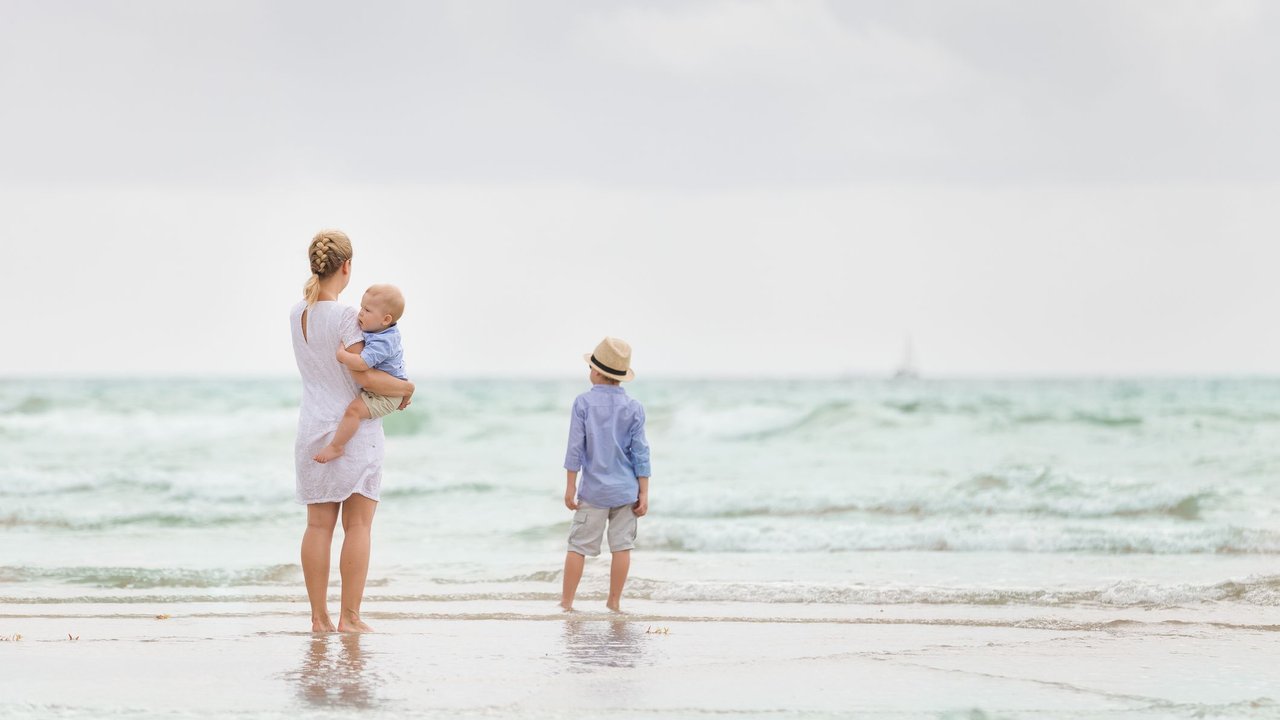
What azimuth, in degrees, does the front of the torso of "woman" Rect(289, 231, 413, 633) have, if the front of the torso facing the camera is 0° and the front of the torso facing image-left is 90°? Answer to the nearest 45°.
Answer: approximately 225°
